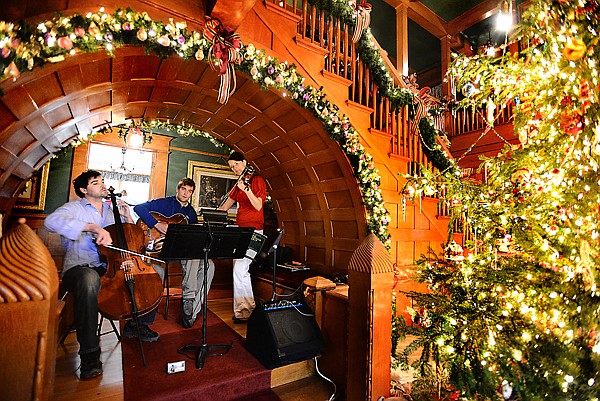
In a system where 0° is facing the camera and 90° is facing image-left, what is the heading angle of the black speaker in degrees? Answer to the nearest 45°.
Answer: approximately 315°

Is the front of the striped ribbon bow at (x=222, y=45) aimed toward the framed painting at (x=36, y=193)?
no

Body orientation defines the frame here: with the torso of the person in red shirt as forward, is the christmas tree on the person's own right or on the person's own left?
on the person's own left

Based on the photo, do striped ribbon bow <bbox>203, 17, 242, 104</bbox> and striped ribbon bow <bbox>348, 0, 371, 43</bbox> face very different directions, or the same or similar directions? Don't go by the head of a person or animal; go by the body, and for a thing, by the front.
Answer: same or similar directions

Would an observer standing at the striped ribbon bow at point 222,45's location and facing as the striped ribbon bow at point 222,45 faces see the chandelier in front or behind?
behind

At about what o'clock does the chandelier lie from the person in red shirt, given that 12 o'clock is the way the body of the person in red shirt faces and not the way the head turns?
The chandelier is roughly at 3 o'clock from the person in red shirt.

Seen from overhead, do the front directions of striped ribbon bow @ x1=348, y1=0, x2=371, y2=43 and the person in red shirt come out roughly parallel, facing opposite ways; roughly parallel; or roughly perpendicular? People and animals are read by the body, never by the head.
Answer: roughly parallel

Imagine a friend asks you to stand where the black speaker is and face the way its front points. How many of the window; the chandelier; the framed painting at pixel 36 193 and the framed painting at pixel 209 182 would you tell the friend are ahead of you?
0

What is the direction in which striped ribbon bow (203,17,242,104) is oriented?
toward the camera

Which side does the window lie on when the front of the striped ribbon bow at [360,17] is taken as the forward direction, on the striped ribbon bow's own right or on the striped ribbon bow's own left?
on the striped ribbon bow's own right

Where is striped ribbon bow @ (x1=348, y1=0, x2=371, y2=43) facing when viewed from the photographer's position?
facing the viewer

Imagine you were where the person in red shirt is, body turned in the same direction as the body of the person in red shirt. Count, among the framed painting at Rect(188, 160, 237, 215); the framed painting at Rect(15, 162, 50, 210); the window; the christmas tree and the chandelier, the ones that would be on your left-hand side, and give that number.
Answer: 1

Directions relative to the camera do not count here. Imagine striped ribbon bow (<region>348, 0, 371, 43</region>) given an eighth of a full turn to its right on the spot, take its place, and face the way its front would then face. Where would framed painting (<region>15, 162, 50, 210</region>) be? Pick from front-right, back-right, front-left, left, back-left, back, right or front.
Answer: front-right

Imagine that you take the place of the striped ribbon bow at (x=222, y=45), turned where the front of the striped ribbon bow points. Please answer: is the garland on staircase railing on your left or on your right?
on your left

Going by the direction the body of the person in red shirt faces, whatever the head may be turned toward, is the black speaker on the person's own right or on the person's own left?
on the person's own left

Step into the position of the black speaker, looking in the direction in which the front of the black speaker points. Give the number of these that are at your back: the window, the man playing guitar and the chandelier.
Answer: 3

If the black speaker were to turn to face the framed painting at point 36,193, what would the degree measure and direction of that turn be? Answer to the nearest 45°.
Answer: approximately 180°
